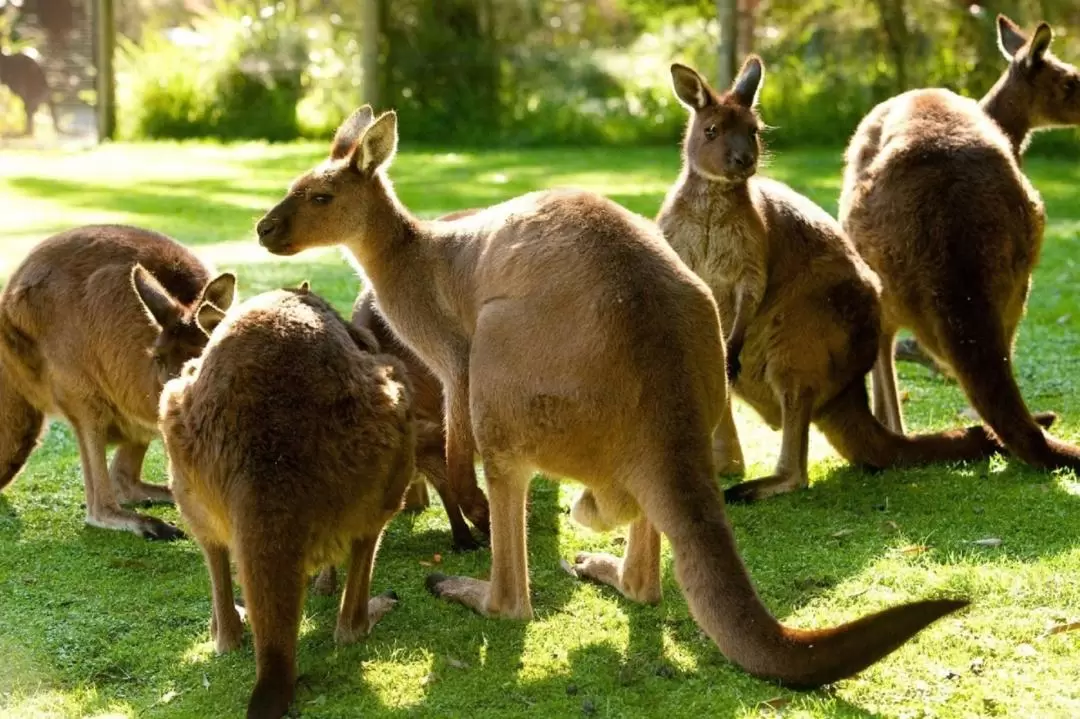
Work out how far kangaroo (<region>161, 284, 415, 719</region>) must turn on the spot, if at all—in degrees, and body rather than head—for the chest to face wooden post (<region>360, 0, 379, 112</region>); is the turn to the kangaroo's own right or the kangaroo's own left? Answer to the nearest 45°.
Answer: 0° — it already faces it

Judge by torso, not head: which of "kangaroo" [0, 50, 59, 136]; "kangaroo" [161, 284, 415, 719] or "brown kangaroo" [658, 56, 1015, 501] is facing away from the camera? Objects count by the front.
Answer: "kangaroo" [161, 284, 415, 719]

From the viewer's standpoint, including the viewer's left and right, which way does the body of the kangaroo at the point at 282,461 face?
facing away from the viewer

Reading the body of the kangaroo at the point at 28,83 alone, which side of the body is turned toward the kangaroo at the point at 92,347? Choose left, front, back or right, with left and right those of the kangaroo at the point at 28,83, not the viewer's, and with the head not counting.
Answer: left

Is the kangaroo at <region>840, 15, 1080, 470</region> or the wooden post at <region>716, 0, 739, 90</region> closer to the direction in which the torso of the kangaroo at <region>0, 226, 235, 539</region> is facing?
the kangaroo

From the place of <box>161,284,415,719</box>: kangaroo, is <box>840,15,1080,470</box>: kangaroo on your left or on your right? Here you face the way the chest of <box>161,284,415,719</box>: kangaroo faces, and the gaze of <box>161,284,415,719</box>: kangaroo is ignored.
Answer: on your right

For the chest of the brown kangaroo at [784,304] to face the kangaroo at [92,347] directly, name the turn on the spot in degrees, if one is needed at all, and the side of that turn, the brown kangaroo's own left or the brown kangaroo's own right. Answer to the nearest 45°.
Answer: approximately 45° to the brown kangaroo's own right

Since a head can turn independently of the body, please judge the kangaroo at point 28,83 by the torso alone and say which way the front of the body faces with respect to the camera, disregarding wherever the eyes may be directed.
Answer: to the viewer's left

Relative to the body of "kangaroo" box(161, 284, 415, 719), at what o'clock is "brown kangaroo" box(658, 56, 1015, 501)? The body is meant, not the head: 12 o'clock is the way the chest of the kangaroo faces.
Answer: The brown kangaroo is roughly at 2 o'clock from the kangaroo.

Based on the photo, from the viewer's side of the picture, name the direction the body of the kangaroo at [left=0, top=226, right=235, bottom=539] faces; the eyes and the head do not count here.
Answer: to the viewer's right

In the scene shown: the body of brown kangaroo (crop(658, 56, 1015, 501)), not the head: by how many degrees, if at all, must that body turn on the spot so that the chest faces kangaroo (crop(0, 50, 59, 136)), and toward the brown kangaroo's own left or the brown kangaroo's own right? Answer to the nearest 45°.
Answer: approximately 90° to the brown kangaroo's own right

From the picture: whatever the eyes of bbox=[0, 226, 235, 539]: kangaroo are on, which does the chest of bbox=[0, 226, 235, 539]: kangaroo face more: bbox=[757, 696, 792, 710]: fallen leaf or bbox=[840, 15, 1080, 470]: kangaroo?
the kangaroo

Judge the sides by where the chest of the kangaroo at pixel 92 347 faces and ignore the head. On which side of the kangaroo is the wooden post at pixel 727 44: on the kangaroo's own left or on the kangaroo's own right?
on the kangaroo's own left

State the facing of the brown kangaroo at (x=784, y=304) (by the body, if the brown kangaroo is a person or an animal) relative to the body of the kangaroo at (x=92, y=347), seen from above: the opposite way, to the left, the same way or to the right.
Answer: the opposite way
